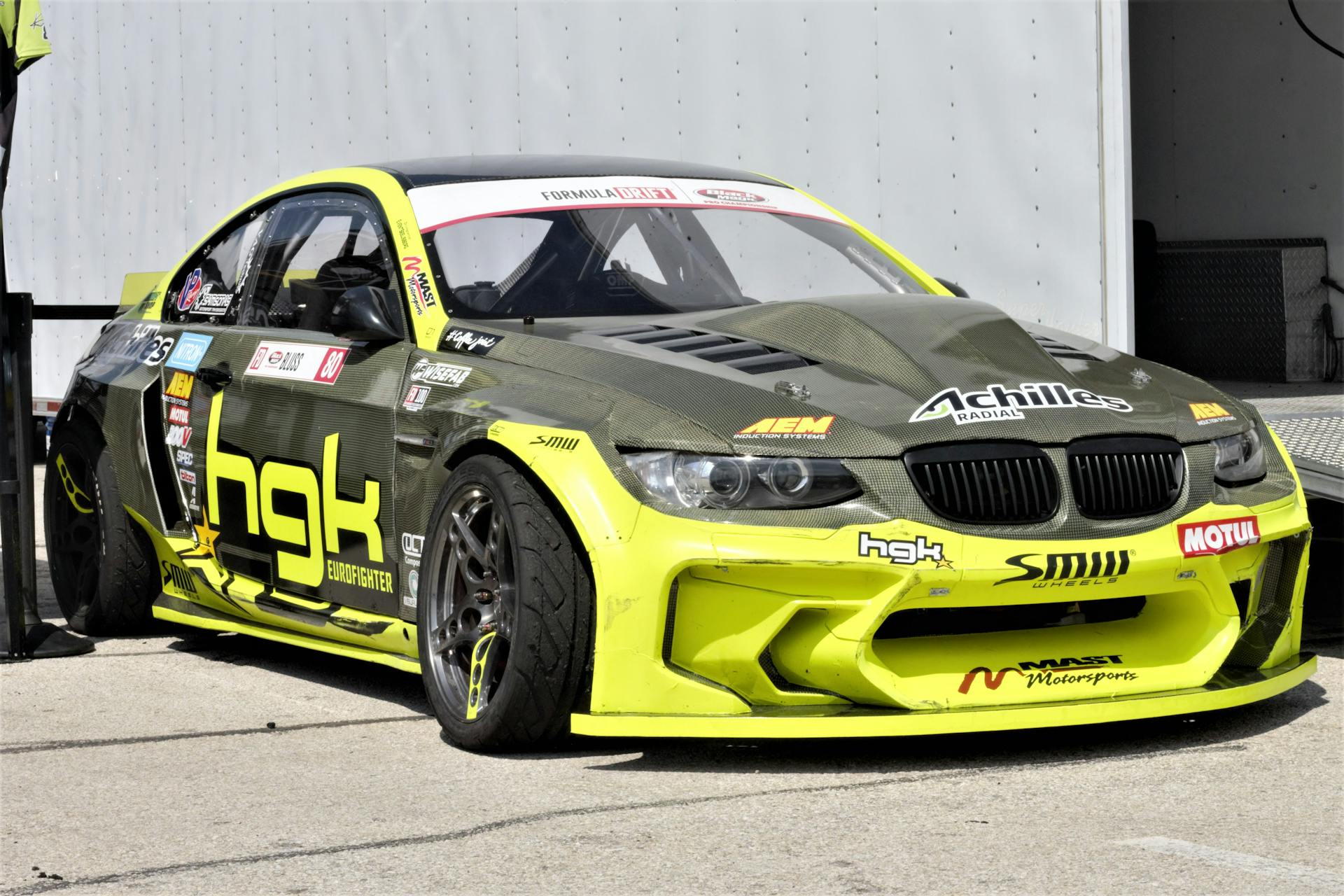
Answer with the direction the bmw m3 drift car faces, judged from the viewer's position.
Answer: facing the viewer and to the right of the viewer
